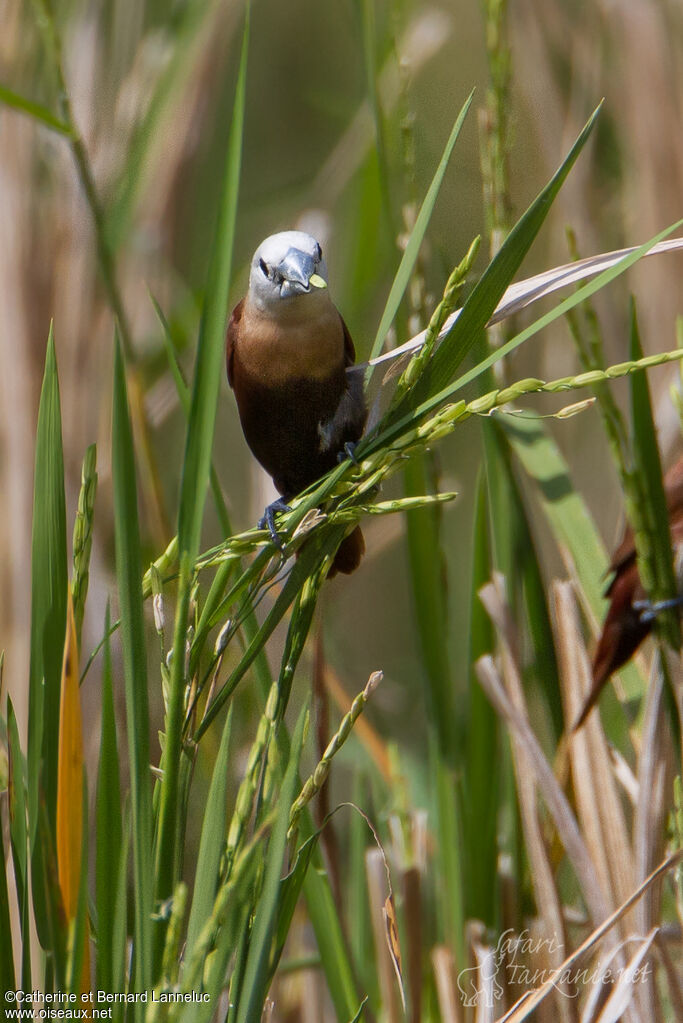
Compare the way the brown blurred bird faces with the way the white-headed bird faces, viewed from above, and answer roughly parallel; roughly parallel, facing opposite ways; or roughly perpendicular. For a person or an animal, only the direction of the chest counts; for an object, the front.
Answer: roughly perpendicular

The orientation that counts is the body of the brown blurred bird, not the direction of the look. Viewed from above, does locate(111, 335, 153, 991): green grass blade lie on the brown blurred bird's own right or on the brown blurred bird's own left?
on the brown blurred bird's own right

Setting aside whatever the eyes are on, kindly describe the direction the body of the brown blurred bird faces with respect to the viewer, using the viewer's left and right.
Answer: facing to the right of the viewer

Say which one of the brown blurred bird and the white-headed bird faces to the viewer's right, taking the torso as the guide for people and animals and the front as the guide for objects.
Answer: the brown blurred bird

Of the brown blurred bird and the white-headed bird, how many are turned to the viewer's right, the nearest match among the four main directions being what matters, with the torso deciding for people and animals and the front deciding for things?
1
